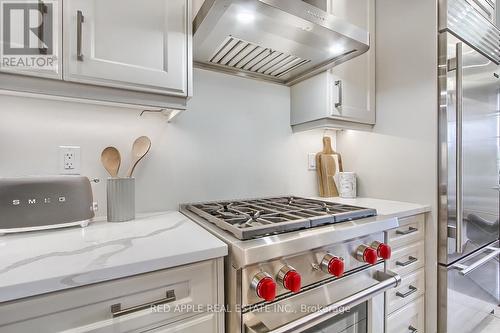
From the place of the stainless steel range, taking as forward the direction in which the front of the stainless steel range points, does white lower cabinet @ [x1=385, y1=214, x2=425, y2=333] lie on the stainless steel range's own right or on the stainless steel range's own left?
on the stainless steel range's own left

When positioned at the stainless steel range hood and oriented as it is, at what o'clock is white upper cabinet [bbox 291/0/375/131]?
The white upper cabinet is roughly at 9 o'clock from the stainless steel range hood.

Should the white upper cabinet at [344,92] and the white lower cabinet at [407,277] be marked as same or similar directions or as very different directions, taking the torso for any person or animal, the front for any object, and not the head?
same or similar directions

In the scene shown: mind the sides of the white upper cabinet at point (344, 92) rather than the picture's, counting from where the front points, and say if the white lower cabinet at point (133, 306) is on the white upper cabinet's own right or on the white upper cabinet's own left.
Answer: on the white upper cabinet's own right

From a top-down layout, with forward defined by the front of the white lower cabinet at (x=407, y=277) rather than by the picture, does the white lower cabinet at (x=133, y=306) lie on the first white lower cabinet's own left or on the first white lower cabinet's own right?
on the first white lower cabinet's own right

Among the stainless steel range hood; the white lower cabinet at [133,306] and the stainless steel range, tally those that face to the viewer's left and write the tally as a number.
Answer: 0

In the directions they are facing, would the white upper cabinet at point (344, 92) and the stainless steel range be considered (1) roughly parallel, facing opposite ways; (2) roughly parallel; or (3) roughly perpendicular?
roughly parallel

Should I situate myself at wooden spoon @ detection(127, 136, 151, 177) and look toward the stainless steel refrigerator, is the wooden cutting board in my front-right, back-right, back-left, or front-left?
front-left

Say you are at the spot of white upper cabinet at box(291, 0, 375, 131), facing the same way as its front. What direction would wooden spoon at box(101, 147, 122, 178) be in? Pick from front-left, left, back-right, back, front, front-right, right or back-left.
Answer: right

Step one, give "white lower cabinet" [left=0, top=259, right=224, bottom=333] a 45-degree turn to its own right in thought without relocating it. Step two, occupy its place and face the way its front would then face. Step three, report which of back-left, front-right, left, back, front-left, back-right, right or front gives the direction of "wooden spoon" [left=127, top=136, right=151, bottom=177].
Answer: back

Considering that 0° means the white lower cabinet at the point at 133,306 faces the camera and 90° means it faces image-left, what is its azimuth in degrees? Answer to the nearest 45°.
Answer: approximately 315°

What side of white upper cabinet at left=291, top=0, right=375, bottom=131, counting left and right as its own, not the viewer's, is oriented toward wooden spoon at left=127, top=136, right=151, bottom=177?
right

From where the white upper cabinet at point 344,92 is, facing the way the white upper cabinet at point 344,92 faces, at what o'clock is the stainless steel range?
The stainless steel range is roughly at 2 o'clock from the white upper cabinet.

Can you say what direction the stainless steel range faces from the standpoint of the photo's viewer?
facing the viewer and to the right of the viewer
